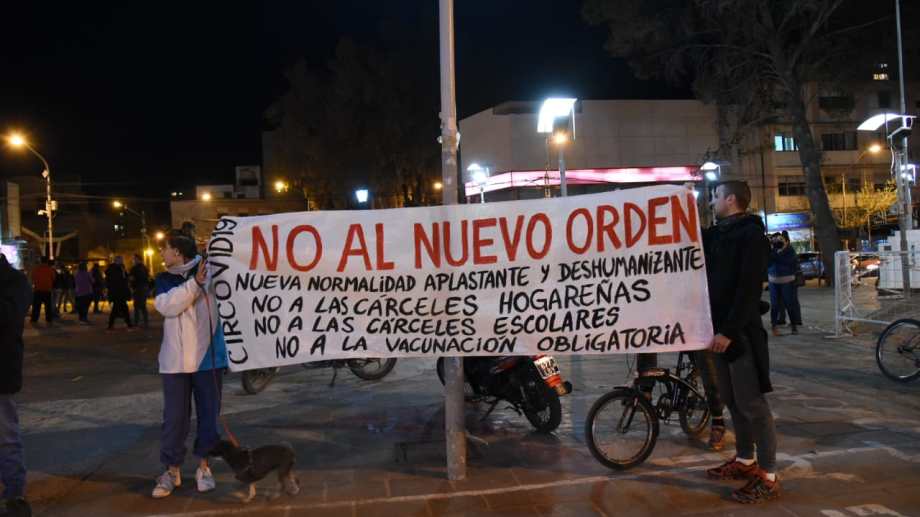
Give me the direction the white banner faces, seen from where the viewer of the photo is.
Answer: facing the viewer

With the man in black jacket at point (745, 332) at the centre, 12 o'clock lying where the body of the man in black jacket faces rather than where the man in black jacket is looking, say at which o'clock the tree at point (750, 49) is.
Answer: The tree is roughly at 3 o'clock from the man in black jacket.

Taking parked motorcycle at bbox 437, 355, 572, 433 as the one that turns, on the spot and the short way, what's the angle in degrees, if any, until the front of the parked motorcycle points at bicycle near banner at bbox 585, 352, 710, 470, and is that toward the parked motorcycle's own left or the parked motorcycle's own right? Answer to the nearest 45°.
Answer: approximately 180°

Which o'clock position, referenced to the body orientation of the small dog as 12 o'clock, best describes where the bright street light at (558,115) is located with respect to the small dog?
The bright street light is roughly at 4 o'clock from the small dog.

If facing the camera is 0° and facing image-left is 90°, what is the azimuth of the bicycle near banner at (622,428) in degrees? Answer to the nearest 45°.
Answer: approximately 45°

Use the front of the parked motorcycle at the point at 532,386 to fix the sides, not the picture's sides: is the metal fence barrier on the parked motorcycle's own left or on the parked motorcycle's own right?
on the parked motorcycle's own right

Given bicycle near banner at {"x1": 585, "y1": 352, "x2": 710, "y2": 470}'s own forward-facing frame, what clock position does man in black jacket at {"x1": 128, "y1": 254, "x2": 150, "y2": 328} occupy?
The man in black jacket is roughly at 3 o'clock from the bicycle near banner.

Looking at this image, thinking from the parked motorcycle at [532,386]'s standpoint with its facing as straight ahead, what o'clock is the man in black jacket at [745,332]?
The man in black jacket is roughly at 6 o'clock from the parked motorcycle.

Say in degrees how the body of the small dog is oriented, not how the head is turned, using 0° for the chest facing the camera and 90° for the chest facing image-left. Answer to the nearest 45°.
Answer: approximately 90°

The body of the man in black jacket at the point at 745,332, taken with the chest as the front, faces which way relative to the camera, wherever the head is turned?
to the viewer's left

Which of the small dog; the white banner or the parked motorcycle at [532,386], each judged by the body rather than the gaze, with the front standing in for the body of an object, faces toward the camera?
the white banner

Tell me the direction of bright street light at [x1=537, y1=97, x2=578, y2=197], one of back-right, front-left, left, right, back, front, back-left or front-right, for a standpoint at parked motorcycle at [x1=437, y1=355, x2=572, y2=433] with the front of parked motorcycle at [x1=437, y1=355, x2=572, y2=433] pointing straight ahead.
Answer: front-right

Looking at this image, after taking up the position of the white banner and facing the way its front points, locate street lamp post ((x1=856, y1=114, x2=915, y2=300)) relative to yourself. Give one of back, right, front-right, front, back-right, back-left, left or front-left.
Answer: back-left
